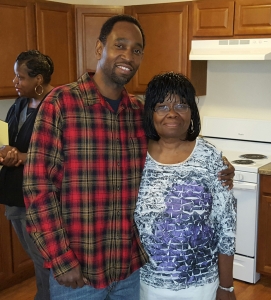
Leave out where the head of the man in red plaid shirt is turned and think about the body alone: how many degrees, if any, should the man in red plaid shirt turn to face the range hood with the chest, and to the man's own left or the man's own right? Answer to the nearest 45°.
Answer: approximately 90° to the man's own left

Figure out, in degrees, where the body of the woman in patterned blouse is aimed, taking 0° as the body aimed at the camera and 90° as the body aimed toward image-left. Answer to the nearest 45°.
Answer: approximately 0°

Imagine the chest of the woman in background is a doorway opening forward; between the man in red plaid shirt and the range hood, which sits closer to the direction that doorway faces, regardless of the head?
the man in red plaid shirt

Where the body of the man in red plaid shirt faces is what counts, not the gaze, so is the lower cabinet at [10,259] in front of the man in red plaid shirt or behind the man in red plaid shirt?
behind

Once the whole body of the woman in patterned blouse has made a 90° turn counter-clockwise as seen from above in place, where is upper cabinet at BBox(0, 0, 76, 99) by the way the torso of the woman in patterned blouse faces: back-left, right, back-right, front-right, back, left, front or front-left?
back-left

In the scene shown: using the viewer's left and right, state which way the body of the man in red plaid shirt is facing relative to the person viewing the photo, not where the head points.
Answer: facing the viewer and to the right of the viewer

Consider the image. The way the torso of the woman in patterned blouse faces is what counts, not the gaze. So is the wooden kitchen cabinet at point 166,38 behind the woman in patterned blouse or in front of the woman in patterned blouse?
behind
